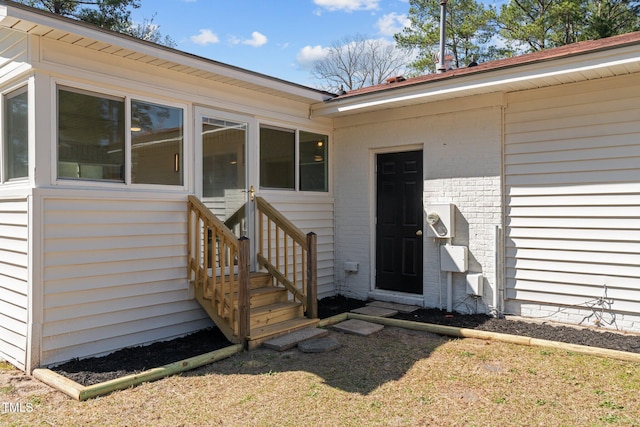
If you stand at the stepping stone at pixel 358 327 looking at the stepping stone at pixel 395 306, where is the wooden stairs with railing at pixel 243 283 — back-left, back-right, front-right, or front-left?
back-left

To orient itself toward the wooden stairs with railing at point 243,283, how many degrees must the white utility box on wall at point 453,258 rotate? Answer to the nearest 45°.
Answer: approximately 45° to its right

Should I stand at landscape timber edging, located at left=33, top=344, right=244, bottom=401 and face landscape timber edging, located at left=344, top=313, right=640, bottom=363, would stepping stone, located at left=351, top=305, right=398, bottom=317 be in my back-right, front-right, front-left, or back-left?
front-left

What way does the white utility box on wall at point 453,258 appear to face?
toward the camera

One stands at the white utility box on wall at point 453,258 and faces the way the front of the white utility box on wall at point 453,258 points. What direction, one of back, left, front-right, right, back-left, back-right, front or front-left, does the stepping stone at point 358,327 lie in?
front-right

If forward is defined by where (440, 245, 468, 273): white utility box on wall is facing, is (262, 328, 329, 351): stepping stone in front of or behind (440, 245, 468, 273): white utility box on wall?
in front

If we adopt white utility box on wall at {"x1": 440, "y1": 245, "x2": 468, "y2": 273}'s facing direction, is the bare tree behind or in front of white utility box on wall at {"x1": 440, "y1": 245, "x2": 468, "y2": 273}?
behind

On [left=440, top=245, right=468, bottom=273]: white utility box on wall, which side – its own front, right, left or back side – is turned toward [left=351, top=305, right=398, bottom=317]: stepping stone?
right
